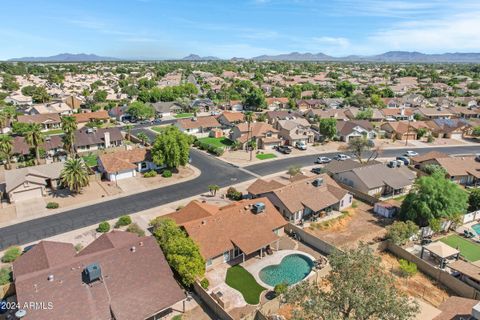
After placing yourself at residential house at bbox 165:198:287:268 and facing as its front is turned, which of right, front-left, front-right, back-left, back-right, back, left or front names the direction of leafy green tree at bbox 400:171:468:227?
back-right

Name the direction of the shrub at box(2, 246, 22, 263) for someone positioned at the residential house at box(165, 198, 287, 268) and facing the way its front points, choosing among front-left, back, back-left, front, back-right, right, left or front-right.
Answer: front-left

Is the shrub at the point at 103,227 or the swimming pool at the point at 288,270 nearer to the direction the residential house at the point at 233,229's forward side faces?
the shrub

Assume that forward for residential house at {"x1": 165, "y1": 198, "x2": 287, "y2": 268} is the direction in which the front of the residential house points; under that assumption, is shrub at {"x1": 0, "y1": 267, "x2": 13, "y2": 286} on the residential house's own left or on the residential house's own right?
on the residential house's own left

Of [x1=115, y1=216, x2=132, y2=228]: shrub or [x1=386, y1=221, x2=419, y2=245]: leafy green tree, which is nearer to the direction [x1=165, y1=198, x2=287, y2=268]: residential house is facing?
the shrub

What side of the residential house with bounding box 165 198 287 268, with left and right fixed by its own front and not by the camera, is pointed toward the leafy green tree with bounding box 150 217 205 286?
left

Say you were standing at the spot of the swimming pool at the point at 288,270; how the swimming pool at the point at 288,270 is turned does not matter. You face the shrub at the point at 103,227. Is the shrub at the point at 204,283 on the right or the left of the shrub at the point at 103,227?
left

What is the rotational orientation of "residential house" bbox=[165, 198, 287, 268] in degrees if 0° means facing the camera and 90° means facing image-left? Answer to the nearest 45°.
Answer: approximately 135°

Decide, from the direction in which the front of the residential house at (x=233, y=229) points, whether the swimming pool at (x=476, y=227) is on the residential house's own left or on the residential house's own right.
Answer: on the residential house's own right

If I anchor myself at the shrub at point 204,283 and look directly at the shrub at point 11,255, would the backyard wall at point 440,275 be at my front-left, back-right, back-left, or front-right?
back-right

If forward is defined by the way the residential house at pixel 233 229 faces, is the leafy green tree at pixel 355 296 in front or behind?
behind

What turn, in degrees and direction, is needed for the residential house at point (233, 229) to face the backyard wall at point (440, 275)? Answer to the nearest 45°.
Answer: approximately 135° to its right
